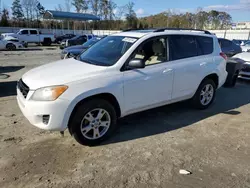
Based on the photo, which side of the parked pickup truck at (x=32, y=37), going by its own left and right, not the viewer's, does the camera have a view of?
left

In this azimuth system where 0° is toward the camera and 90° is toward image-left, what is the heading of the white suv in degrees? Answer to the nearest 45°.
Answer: approximately 45°

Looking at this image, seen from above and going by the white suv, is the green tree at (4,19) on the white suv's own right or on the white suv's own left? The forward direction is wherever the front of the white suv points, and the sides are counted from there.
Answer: on the white suv's own right

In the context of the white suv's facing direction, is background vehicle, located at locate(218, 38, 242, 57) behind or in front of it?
behind

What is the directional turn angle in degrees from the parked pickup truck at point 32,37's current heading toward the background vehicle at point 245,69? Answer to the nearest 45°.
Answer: approximately 90° to its left
